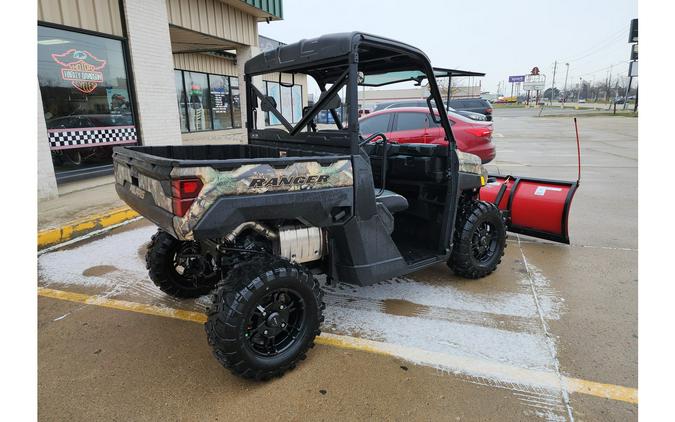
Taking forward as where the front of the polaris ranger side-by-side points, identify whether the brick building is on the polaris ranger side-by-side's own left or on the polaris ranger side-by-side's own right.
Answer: on the polaris ranger side-by-side's own left

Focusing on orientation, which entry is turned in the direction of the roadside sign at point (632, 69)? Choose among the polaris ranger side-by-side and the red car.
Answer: the polaris ranger side-by-side

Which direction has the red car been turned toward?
to the viewer's left

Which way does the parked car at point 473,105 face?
to the viewer's left

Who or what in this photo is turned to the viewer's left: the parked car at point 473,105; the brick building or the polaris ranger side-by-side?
the parked car

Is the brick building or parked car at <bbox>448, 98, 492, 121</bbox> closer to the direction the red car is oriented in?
the brick building

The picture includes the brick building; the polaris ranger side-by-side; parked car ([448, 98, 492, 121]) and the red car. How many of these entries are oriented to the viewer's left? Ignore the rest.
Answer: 2

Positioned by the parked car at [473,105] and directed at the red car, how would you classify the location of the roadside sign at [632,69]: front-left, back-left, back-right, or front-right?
back-left

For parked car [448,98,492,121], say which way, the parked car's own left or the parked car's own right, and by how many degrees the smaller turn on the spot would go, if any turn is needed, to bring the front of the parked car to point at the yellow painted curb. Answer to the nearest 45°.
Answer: approximately 90° to the parked car's own left

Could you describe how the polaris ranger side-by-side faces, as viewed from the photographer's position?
facing away from the viewer and to the right of the viewer
